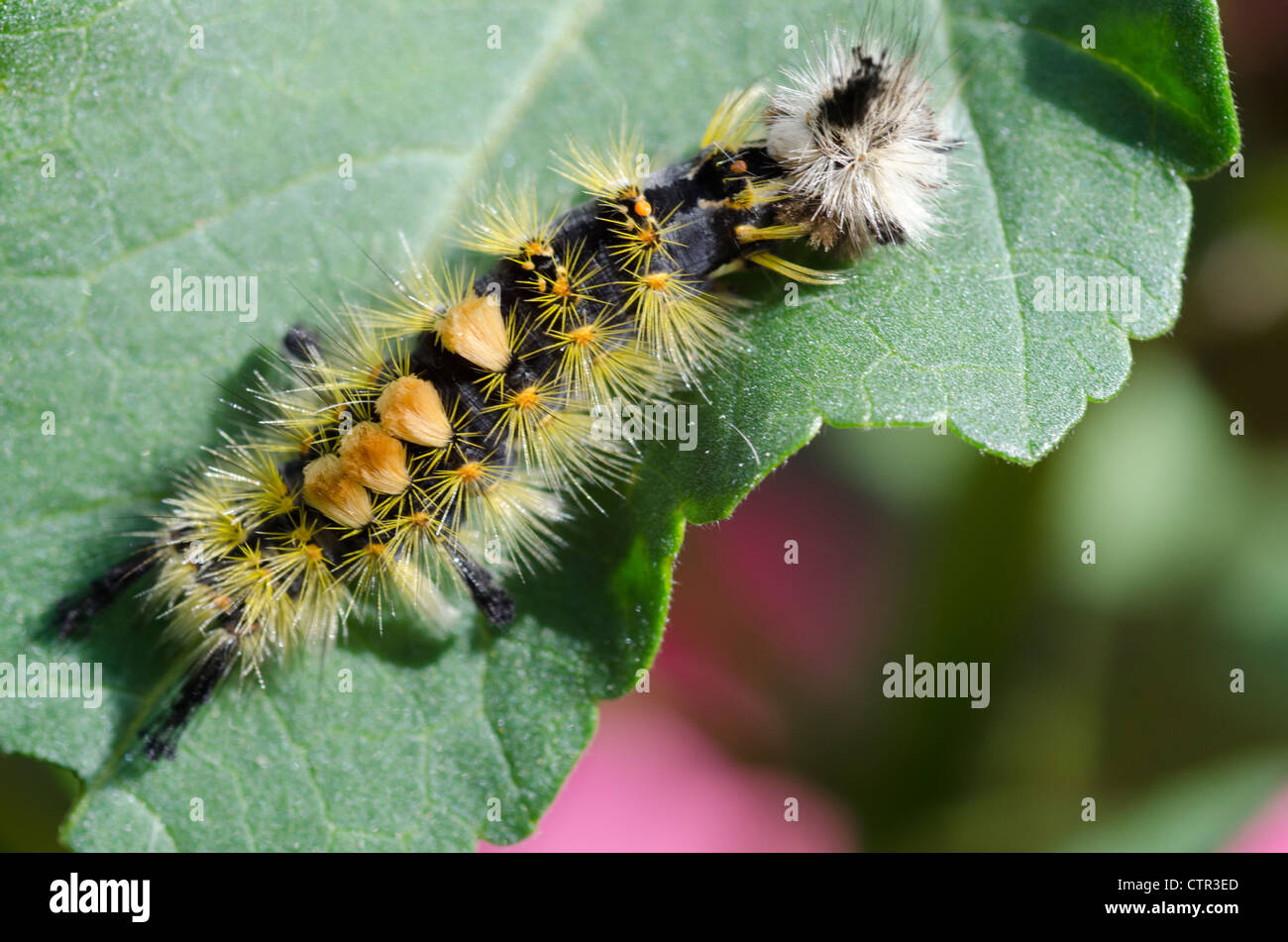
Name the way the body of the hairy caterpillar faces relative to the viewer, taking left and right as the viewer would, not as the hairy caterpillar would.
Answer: facing the viewer and to the left of the viewer
